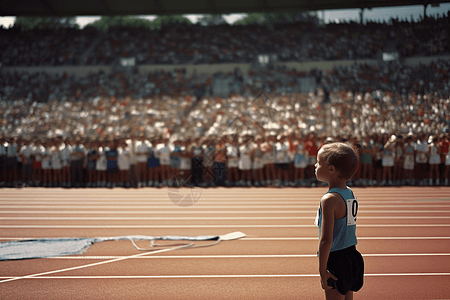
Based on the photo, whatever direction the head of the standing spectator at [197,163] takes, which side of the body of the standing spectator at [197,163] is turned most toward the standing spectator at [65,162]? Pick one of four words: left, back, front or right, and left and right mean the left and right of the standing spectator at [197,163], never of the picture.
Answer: right

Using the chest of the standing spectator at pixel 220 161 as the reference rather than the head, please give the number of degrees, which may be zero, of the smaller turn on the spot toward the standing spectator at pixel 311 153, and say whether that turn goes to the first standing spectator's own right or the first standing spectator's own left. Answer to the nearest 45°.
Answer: approximately 90° to the first standing spectator's own left

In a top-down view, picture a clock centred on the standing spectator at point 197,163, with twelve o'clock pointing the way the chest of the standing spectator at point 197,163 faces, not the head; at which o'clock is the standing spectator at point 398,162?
the standing spectator at point 398,162 is roughly at 9 o'clock from the standing spectator at point 197,163.

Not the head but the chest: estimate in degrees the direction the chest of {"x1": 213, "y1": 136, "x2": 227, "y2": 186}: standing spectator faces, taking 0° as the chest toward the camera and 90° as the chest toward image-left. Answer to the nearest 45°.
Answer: approximately 0°

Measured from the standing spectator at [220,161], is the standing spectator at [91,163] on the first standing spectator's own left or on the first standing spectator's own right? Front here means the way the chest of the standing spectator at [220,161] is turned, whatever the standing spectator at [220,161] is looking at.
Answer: on the first standing spectator's own right

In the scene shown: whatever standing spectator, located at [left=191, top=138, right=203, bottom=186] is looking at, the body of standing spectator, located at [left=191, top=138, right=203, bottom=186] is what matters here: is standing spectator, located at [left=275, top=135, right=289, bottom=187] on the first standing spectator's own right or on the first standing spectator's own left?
on the first standing spectator's own left

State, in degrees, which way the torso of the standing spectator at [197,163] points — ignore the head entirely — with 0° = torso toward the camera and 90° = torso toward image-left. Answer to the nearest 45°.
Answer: approximately 0°

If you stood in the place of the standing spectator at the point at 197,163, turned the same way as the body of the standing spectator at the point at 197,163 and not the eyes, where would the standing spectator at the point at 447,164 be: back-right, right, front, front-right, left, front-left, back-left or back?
left

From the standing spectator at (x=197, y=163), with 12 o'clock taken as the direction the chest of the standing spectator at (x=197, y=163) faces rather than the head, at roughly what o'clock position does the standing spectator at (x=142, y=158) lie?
the standing spectator at (x=142, y=158) is roughly at 3 o'clock from the standing spectator at (x=197, y=163).

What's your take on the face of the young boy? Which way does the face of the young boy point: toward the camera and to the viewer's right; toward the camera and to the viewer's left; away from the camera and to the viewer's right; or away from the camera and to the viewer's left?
away from the camera and to the viewer's left
